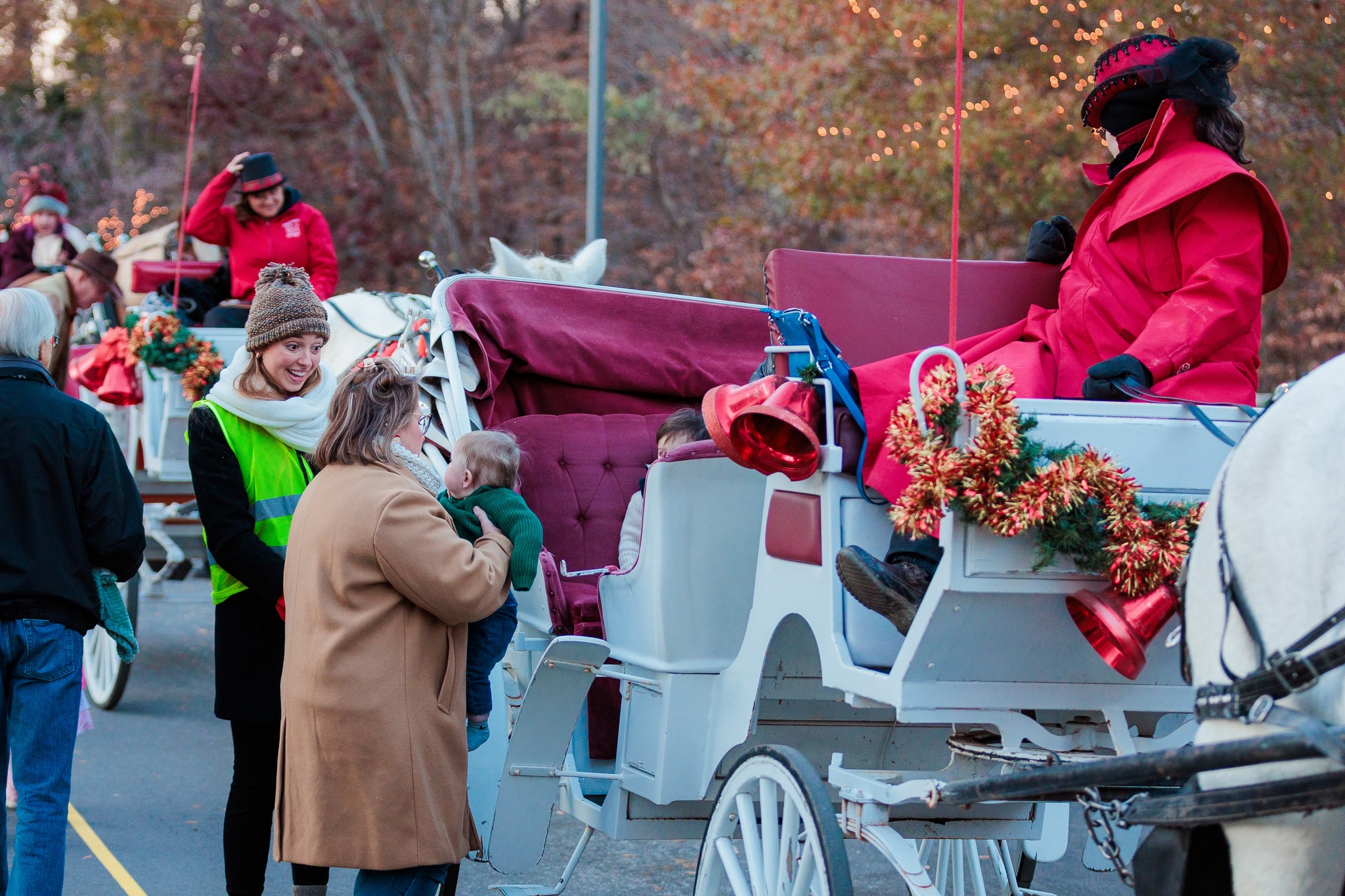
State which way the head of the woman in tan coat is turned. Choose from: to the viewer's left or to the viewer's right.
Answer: to the viewer's right

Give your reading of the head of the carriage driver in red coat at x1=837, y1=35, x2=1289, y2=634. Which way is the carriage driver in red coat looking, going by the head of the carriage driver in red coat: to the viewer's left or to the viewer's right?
to the viewer's left

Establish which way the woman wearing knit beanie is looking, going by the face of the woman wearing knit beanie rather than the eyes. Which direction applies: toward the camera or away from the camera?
toward the camera

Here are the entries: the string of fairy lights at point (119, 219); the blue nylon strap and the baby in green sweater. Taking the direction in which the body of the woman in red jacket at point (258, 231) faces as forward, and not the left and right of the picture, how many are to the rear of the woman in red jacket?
1

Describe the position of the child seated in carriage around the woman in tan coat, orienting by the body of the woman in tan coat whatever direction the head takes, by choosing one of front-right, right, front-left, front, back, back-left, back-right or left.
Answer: front

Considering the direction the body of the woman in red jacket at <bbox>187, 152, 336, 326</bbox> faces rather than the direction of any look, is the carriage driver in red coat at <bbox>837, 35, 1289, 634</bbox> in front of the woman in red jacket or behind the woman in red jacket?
in front

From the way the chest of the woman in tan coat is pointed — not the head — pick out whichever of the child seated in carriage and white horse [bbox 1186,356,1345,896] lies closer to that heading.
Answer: the child seated in carriage

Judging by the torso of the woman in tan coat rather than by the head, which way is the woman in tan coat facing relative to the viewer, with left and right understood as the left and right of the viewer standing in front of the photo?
facing away from the viewer and to the right of the viewer

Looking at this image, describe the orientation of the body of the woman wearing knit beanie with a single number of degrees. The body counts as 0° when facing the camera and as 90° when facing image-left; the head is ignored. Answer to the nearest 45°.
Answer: approximately 315°

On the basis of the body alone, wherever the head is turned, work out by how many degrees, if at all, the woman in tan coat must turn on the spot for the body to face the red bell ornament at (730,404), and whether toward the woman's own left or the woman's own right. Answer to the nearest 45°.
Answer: approximately 45° to the woman's own right

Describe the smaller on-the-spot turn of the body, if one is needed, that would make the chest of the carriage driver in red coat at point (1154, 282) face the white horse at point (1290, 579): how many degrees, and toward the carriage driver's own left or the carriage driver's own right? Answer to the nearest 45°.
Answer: approximately 90° to the carriage driver's own left

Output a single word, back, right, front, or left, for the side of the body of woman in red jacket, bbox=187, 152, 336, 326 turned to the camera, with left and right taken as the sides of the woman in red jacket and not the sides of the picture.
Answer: front

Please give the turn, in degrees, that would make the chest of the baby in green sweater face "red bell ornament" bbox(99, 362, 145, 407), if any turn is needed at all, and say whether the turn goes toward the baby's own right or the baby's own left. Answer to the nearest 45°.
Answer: approximately 45° to the baby's own right
